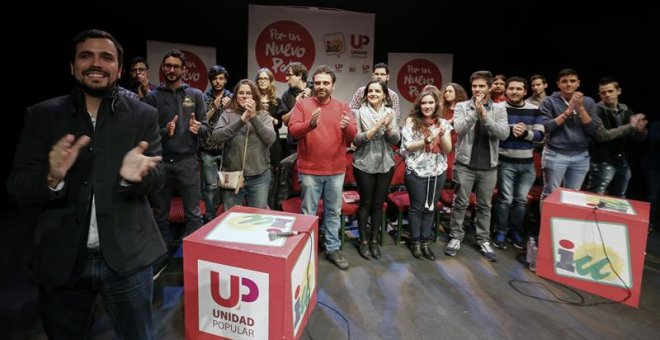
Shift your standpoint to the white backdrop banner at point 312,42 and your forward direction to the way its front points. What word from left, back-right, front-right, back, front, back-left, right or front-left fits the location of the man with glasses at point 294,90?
front

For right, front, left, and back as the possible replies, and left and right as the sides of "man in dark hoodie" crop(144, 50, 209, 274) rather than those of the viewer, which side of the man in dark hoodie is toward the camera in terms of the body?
front

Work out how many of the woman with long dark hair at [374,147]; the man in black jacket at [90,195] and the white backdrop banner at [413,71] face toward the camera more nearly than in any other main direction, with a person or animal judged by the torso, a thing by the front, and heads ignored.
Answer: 3

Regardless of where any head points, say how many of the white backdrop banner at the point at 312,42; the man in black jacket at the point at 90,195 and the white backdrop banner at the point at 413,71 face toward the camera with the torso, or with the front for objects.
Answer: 3

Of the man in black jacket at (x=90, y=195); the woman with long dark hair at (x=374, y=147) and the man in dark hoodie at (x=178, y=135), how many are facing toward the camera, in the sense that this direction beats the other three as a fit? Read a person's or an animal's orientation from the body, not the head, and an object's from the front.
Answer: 3

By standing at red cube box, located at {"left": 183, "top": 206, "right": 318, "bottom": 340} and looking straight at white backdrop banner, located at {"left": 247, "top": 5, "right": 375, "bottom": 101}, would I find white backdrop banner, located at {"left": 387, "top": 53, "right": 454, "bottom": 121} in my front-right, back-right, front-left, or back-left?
front-right

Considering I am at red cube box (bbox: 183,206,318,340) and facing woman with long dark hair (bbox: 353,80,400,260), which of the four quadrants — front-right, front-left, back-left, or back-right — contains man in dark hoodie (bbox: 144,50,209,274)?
front-left

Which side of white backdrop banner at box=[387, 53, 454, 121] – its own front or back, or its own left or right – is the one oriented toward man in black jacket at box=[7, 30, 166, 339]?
front

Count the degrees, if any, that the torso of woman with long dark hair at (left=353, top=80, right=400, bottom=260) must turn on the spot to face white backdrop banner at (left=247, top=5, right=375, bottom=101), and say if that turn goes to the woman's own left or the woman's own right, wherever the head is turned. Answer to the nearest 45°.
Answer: approximately 135° to the woman's own right

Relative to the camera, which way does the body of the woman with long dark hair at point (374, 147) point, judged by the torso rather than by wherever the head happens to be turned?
toward the camera

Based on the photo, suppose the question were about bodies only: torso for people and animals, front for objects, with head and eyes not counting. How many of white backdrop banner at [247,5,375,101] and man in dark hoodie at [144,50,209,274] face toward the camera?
2

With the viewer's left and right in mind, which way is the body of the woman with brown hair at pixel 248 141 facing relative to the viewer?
facing the viewer

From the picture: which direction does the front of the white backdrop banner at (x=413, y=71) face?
toward the camera

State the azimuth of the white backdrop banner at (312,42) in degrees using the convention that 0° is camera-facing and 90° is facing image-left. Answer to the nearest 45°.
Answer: approximately 0°

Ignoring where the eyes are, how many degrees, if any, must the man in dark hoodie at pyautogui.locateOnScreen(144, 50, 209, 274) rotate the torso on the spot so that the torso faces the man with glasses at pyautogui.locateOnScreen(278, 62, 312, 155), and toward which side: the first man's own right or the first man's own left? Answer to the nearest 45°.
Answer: approximately 135° to the first man's own left

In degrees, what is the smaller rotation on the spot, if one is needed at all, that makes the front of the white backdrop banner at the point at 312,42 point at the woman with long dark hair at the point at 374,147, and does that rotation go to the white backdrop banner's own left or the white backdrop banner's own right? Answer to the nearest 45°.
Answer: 0° — it already faces them

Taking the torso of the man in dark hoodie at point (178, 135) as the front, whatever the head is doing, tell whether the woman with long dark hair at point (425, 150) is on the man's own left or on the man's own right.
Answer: on the man's own left

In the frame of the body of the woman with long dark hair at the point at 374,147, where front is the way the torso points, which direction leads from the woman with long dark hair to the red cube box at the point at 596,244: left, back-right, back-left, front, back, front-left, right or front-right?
left

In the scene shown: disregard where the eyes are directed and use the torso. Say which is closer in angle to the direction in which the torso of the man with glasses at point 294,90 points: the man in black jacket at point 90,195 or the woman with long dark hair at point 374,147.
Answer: the man in black jacket

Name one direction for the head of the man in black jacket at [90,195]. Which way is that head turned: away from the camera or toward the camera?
toward the camera

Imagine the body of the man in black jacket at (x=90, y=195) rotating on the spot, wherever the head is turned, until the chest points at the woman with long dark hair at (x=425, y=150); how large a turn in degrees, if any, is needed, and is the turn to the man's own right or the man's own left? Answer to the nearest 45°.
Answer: approximately 90° to the man's own left

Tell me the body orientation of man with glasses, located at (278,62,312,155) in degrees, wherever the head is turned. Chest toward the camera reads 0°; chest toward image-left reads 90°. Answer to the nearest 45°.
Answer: approximately 45°
